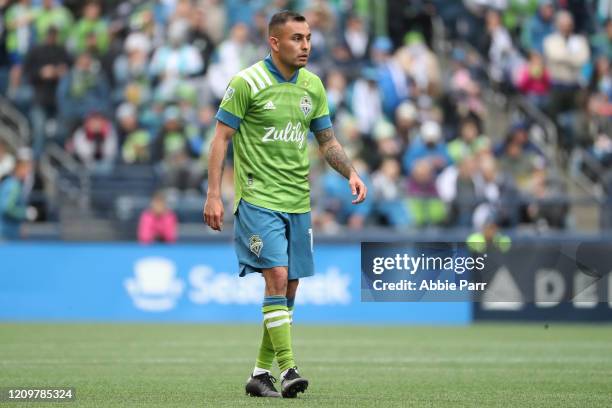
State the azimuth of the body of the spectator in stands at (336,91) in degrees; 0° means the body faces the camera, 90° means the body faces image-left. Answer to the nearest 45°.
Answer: approximately 0°

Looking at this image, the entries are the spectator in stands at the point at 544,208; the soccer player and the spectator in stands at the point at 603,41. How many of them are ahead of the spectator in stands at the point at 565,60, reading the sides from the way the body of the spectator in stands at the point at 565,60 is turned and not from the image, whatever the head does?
2

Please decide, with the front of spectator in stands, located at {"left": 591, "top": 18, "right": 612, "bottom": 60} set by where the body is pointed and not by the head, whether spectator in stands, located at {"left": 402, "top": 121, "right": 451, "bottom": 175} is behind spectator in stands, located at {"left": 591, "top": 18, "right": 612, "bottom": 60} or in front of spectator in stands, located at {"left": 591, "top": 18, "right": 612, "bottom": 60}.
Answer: in front

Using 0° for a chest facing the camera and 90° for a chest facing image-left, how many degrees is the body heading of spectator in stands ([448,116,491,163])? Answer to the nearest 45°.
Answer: approximately 0°
